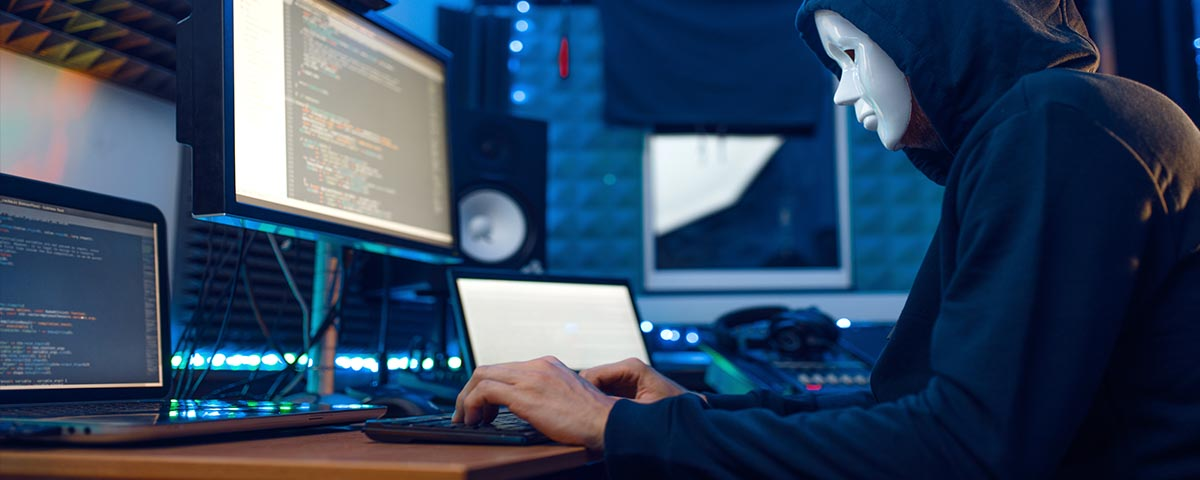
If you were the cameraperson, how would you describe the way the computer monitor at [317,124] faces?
facing the viewer and to the right of the viewer

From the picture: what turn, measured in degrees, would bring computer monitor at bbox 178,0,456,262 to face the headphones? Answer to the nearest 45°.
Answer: approximately 90° to its left

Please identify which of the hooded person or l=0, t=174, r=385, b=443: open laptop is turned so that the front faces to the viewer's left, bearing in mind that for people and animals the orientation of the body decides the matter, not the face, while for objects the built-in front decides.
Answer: the hooded person

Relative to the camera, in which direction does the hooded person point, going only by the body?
to the viewer's left

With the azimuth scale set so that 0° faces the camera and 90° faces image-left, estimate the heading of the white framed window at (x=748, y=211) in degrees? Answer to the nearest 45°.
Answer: approximately 0°

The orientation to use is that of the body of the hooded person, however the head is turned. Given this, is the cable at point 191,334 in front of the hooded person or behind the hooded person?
in front

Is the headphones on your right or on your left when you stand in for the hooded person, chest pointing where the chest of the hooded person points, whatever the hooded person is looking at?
on your right

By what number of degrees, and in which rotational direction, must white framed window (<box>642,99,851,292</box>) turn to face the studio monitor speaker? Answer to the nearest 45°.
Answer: approximately 45° to its right

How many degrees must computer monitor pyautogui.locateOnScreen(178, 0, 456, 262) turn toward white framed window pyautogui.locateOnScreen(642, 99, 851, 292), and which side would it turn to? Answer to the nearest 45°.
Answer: approximately 90° to its left

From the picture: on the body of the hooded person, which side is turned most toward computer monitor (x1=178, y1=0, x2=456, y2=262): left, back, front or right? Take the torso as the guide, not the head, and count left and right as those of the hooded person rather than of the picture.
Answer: front

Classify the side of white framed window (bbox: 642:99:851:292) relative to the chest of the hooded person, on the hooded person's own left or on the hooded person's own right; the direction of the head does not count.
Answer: on the hooded person's own right

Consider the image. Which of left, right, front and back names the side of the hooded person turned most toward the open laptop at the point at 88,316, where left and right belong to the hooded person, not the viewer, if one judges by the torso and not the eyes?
front

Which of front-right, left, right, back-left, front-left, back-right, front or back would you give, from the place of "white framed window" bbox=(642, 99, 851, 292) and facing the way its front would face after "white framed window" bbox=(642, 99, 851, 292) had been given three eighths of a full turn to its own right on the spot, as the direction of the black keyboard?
back-left
